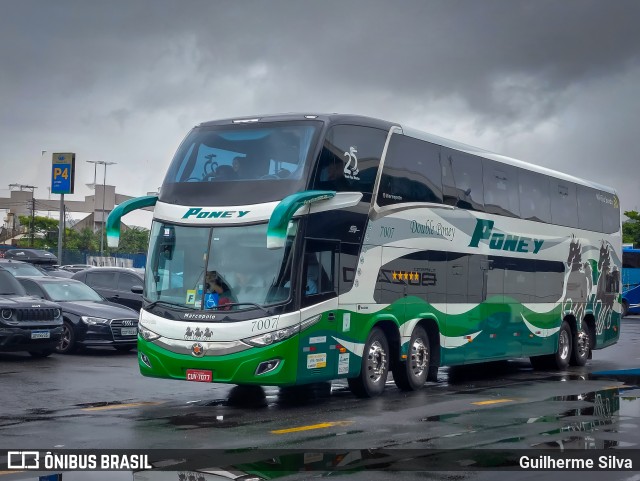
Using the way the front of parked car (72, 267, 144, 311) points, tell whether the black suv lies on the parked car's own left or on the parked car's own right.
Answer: on the parked car's own right

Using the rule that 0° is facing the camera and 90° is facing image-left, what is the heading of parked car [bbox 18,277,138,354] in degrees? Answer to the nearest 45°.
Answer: approximately 315°

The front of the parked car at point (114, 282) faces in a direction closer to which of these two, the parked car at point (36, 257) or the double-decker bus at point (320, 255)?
the double-decker bus

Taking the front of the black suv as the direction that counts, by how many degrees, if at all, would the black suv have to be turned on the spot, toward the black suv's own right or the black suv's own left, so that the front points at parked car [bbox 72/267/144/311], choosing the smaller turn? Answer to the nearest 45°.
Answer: approximately 135° to the black suv's own left

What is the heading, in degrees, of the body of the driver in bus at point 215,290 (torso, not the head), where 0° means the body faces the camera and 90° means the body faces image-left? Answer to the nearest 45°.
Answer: approximately 45°

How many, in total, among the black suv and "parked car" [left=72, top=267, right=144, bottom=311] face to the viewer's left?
0

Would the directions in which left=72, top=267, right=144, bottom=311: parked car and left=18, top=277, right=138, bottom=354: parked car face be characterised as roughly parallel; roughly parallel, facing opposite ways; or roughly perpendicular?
roughly parallel

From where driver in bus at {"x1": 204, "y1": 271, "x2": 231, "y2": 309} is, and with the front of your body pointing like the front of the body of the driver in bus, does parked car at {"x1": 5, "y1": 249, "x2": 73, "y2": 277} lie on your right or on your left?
on your right

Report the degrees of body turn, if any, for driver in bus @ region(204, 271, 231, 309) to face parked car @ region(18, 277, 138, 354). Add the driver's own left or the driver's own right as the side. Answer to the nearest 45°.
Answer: approximately 135° to the driver's own right

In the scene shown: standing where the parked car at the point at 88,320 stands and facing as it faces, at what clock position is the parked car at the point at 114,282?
the parked car at the point at 114,282 is roughly at 8 o'clock from the parked car at the point at 88,320.

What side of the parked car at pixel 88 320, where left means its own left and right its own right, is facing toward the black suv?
right

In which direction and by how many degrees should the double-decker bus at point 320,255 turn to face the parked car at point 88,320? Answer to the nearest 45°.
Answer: approximately 90° to its right

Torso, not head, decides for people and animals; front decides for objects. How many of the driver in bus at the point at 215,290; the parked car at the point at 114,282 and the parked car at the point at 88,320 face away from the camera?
0

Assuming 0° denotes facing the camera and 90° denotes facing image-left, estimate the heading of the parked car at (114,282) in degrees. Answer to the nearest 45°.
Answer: approximately 315°

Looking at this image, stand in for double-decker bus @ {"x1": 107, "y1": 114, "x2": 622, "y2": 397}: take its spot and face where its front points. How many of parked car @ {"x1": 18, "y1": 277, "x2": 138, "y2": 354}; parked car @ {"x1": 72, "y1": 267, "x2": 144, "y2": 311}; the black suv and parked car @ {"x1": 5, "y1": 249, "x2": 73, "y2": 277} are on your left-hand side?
0
